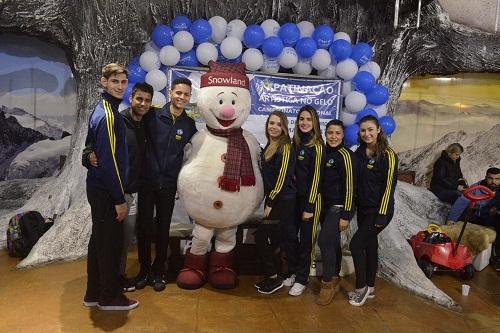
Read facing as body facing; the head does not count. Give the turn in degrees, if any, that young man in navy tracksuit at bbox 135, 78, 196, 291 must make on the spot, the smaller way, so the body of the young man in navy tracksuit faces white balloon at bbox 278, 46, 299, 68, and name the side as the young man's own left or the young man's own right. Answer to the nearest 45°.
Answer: approximately 135° to the young man's own left

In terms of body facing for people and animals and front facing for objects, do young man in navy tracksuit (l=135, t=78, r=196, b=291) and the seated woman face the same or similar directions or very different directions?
same or similar directions

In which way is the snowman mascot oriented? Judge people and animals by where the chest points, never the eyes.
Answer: toward the camera

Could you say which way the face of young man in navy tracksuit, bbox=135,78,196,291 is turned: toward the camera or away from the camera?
toward the camera

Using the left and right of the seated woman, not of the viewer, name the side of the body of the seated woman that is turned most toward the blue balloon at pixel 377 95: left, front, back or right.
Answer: right

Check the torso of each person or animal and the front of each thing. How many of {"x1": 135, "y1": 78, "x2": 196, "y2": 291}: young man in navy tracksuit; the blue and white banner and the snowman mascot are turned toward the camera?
3

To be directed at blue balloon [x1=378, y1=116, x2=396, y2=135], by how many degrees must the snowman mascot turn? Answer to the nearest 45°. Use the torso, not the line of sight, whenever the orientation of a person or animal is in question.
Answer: approximately 135° to its left

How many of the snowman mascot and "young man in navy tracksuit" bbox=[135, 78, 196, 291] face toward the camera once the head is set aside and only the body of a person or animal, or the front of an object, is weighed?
2

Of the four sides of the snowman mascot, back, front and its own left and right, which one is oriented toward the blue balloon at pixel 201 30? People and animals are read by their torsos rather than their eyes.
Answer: back

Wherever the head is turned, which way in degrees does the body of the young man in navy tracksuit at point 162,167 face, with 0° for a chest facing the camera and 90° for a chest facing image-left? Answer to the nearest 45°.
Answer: approximately 0°

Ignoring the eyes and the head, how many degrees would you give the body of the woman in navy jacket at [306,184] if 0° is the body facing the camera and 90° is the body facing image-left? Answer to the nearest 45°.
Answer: approximately 45°

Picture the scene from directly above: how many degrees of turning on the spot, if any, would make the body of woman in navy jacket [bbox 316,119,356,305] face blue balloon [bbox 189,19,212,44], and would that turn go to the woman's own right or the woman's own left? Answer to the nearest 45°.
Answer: approximately 90° to the woman's own right
